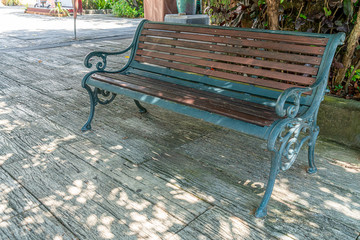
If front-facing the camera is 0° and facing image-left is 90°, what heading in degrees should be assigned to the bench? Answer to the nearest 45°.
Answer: approximately 45°

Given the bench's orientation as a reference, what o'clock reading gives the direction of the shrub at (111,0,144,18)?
The shrub is roughly at 4 o'clock from the bench.
